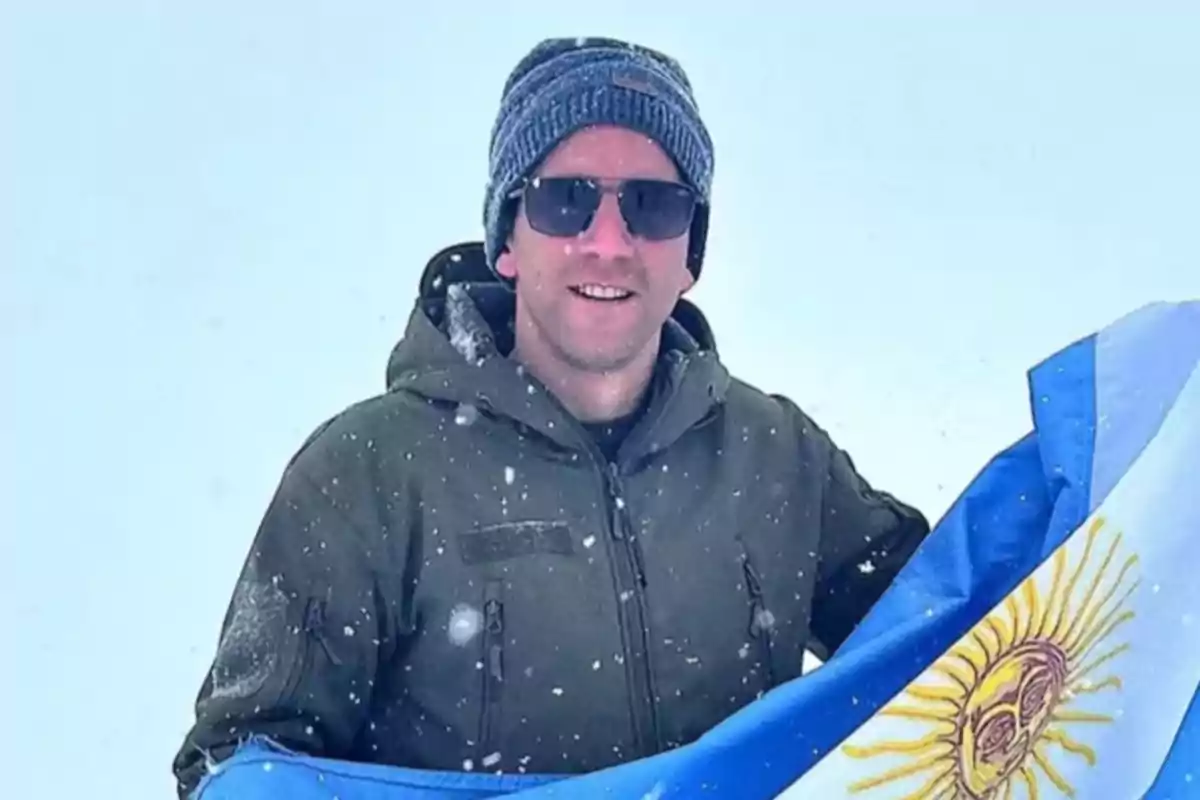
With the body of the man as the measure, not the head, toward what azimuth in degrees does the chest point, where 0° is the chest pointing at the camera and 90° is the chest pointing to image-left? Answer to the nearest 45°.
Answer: approximately 0°
